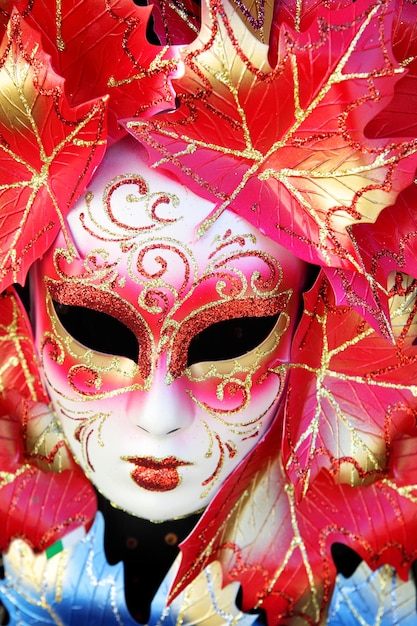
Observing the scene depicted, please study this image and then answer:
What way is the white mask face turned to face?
toward the camera
